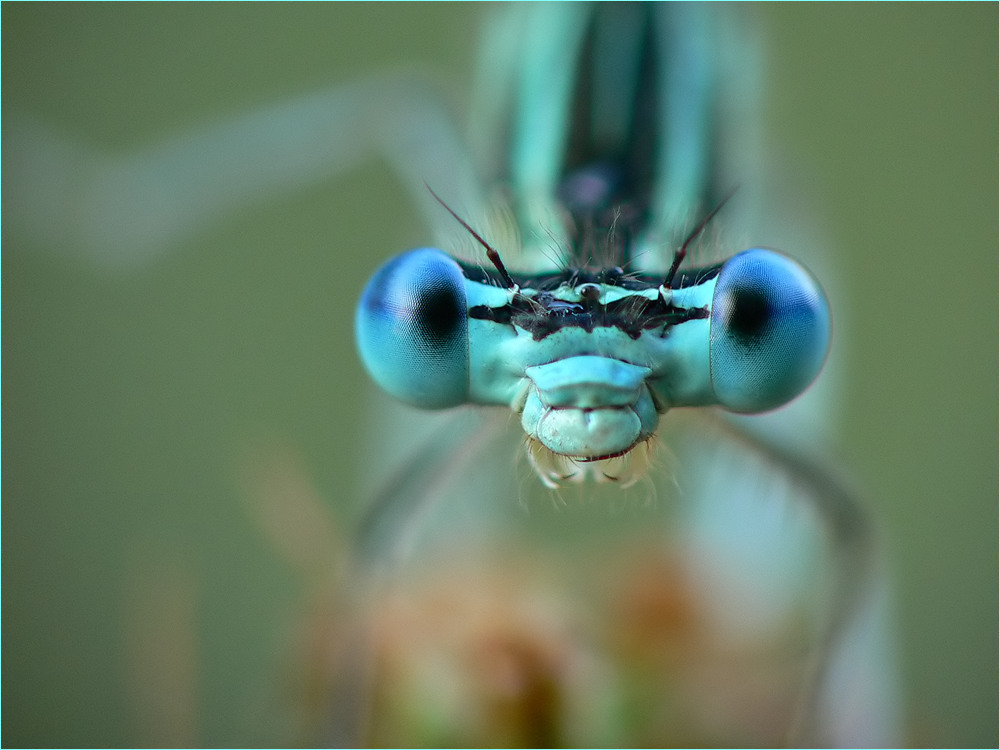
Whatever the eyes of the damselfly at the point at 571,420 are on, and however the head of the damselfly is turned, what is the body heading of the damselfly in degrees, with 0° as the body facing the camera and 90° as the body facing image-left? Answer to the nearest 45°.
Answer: approximately 0°
